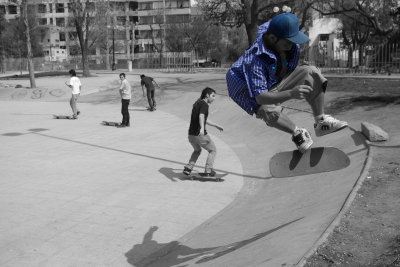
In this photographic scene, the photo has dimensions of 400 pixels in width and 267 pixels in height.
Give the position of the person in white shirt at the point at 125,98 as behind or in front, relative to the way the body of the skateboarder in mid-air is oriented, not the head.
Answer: behind

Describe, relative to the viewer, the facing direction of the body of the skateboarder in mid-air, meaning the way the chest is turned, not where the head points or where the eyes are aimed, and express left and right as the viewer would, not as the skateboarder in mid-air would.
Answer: facing the viewer and to the right of the viewer

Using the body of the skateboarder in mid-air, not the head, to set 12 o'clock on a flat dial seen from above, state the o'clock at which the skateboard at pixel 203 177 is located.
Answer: The skateboard is roughly at 7 o'clock from the skateboarder in mid-air.

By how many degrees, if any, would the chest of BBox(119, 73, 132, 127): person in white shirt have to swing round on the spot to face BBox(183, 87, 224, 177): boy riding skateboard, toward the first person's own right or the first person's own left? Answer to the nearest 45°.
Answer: approximately 90° to the first person's own left

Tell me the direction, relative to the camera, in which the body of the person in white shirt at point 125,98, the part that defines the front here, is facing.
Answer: to the viewer's left

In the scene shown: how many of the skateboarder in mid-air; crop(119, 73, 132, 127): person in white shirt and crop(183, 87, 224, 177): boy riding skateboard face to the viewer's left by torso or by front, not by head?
1

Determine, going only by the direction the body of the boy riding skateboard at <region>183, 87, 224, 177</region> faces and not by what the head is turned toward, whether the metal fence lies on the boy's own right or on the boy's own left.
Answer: on the boy's own left

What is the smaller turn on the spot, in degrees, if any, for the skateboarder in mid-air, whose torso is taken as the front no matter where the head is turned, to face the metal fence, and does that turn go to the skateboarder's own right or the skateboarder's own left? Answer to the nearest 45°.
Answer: approximately 135° to the skateboarder's own left

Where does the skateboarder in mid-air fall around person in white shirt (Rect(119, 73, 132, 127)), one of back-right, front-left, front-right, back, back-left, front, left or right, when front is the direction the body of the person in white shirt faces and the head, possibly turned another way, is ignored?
left
